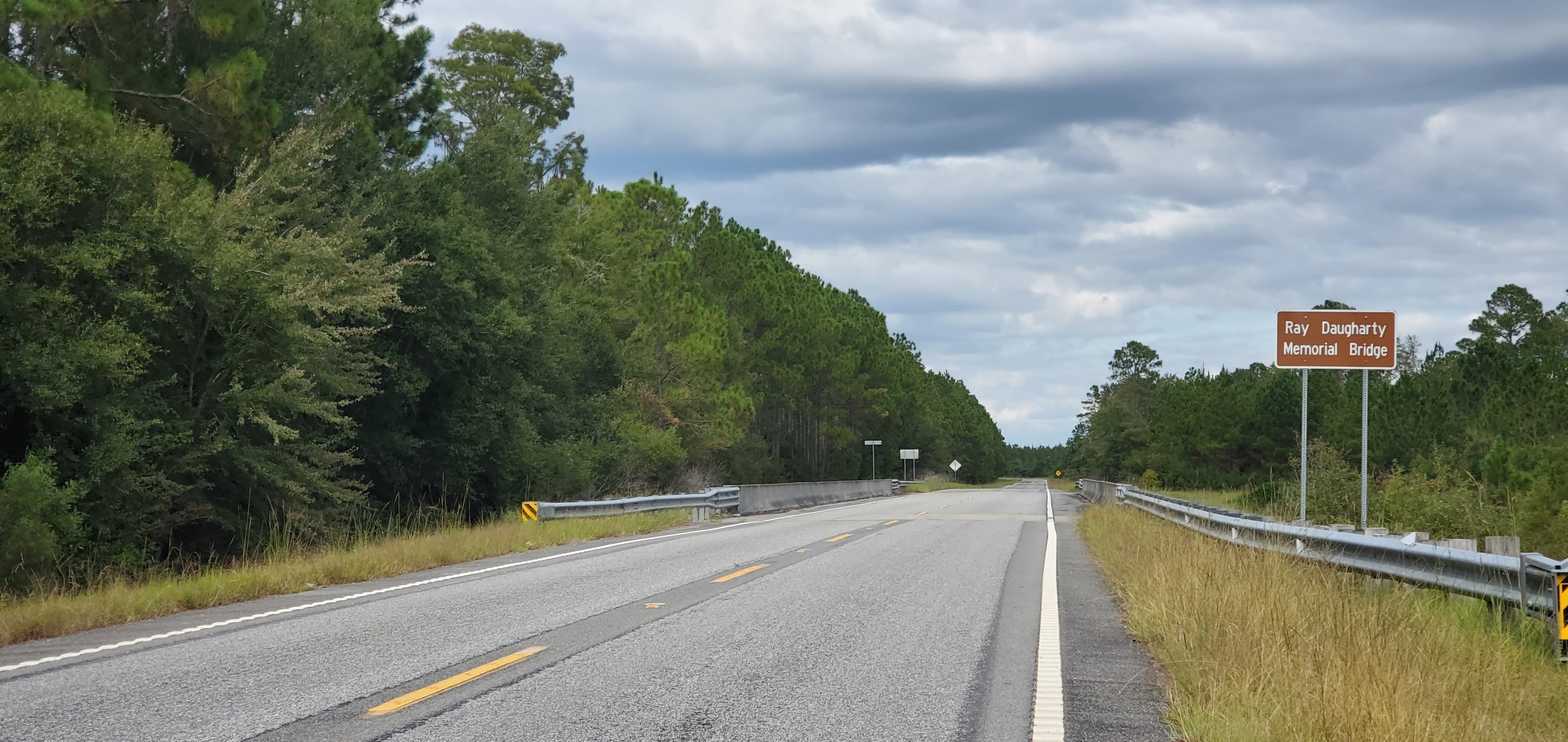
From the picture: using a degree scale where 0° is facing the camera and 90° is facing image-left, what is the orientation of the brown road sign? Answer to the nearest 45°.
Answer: approximately 0°

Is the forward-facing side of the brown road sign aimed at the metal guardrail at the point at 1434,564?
yes

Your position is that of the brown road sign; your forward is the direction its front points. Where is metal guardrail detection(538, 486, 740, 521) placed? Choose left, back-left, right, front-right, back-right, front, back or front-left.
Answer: right
